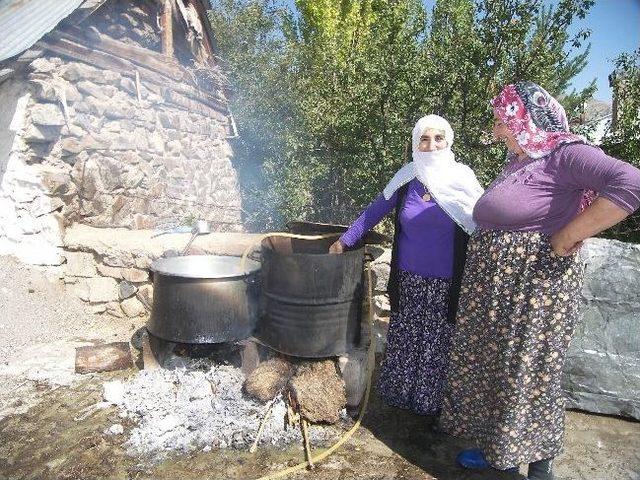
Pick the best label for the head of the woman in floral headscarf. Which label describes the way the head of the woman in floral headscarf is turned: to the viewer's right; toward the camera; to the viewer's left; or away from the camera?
to the viewer's left

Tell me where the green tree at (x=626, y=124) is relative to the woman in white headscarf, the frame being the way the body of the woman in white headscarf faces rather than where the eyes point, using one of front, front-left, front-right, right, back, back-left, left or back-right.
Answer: back-left

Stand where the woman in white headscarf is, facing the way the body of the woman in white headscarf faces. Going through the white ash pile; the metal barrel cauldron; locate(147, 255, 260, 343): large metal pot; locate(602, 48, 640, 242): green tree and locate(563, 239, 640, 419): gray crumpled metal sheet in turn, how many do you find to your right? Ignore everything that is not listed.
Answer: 3

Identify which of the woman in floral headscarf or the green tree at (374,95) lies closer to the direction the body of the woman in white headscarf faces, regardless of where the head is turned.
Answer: the woman in floral headscarf

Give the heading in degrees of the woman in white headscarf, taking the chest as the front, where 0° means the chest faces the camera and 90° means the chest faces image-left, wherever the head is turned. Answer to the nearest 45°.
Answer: approximately 0°

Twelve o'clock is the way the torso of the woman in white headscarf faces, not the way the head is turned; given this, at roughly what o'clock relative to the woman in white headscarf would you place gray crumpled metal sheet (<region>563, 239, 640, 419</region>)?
The gray crumpled metal sheet is roughly at 8 o'clock from the woman in white headscarf.

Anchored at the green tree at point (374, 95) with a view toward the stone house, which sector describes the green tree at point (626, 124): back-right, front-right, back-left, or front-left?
back-left

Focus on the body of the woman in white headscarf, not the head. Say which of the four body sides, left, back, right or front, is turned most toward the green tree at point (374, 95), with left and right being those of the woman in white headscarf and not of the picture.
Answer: back

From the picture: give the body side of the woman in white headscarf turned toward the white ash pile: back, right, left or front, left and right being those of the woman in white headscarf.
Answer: right

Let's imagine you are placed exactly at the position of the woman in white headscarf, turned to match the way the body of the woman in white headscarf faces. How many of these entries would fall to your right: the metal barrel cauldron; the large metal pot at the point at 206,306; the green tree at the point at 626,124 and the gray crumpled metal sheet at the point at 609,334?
2

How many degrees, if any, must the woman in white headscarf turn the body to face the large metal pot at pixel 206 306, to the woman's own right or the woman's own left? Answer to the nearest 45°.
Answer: approximately 90° to the woman's own right
